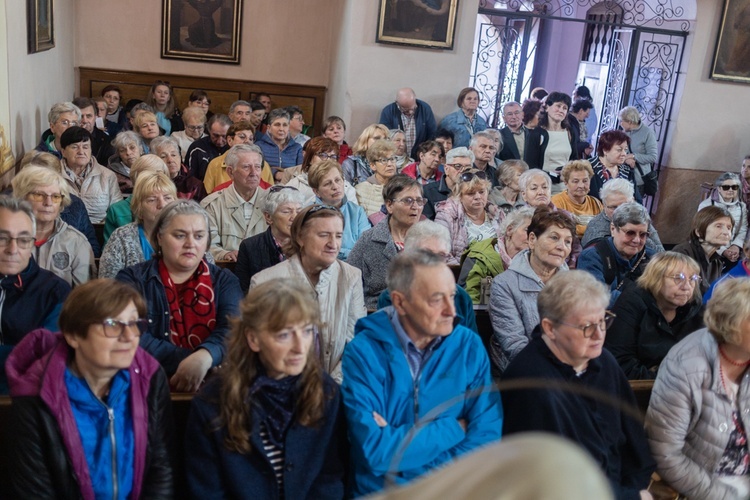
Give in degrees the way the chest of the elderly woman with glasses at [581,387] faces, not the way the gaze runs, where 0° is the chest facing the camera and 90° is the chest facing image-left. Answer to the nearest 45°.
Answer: approximately 315°

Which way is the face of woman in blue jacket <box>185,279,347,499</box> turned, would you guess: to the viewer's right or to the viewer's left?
to the viewer's right

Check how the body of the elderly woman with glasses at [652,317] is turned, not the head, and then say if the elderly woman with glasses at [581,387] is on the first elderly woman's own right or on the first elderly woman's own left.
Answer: on the first elderly woman's own right

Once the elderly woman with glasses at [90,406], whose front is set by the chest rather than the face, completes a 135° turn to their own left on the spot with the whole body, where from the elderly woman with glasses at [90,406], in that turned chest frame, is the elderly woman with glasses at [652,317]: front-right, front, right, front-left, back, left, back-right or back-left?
right

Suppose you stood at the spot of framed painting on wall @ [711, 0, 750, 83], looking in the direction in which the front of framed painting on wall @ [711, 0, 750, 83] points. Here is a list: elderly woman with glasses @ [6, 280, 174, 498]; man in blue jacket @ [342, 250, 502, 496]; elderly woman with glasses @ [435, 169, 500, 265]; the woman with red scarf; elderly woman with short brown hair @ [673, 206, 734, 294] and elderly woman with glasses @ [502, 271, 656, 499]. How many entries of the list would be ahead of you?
6

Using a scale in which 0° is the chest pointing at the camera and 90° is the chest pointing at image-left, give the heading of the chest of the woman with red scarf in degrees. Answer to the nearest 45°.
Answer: approximately 0°

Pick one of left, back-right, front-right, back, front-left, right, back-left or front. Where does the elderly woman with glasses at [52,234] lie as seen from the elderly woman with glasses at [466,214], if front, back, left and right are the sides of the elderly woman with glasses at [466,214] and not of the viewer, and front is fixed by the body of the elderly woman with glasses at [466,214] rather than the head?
right

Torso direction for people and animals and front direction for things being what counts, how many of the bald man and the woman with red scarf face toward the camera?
2

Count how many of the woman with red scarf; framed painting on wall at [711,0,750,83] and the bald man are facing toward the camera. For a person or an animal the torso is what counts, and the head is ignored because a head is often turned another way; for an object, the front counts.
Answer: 3

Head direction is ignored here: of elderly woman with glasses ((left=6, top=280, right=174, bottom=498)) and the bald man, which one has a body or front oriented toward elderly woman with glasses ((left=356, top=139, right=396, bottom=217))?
the bald man

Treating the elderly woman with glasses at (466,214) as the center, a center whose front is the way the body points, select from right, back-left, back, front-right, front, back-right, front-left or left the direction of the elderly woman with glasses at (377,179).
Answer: back

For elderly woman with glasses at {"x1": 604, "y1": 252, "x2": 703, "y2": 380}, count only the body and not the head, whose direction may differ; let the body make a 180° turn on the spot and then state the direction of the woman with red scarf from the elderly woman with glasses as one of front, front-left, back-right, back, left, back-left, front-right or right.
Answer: left

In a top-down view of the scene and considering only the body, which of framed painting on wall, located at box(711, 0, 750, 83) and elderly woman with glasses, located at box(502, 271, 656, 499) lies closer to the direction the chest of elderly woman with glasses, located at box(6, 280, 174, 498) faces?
the elderly woman with glasses

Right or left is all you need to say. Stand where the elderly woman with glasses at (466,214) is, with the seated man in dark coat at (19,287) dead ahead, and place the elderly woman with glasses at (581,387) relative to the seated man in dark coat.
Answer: left

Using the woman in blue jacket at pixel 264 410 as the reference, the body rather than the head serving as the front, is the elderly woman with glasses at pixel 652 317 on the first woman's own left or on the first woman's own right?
on the first woman's own left

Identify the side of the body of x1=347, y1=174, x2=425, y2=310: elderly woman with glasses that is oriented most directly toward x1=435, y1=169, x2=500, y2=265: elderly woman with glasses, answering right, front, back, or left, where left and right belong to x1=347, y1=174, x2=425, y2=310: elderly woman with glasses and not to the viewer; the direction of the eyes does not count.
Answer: left
